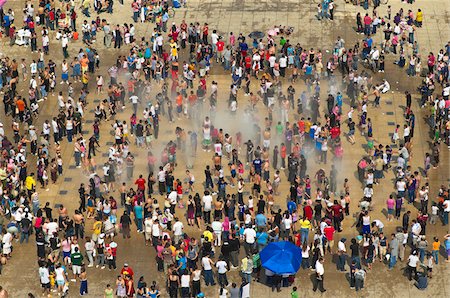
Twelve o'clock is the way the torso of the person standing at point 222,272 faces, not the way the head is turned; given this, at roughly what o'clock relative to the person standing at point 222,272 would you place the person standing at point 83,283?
the person standing at point 83,283 is roughly at 9 o'clock from the person standing at point 222,272.

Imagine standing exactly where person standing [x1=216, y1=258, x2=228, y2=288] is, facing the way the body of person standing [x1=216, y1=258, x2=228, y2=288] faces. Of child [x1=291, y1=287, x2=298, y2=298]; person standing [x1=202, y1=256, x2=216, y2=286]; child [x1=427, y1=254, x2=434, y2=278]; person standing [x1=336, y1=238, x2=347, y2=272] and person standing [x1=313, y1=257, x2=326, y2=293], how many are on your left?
1

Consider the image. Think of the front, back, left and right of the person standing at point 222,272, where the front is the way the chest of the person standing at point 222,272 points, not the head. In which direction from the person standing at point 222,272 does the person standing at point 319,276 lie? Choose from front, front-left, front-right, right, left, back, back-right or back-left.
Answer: right

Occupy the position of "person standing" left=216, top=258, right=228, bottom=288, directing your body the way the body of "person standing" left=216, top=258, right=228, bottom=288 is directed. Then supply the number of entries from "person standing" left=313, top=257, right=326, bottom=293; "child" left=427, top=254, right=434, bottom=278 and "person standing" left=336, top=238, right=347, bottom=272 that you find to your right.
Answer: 3

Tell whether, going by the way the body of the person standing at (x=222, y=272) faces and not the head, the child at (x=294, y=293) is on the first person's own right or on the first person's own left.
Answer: on the first person's own right

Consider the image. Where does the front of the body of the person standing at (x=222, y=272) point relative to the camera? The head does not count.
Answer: away from the camera

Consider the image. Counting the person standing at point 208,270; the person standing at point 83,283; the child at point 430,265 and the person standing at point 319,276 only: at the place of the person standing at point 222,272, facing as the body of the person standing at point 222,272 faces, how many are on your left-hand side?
2

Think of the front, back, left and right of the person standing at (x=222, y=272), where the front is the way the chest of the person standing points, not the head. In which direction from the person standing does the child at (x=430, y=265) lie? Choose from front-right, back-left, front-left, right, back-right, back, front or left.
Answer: right

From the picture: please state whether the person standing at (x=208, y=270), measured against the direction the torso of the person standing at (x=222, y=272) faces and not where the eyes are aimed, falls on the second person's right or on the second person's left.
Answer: on the second person's left

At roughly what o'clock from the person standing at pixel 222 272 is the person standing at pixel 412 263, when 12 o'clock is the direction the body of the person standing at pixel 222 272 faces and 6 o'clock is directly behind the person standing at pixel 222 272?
the person standing at pixel 412 263 is roughly at 3 o'clock from the person standing at pixel 222 272.

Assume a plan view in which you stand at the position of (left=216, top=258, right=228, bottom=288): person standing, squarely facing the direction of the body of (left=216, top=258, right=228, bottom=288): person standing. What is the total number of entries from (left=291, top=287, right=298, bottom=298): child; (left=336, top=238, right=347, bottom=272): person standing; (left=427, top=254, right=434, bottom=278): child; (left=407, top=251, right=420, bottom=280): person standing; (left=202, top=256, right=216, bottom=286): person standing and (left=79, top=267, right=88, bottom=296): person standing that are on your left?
2

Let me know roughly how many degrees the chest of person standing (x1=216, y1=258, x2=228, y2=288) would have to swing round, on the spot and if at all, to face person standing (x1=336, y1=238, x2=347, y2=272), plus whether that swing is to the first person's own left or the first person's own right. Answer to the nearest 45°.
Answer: approximately 90° to the first person's own right

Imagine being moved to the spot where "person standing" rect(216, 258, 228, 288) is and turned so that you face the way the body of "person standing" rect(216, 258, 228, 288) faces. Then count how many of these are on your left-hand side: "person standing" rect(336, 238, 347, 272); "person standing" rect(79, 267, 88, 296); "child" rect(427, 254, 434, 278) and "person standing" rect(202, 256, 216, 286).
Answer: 2
